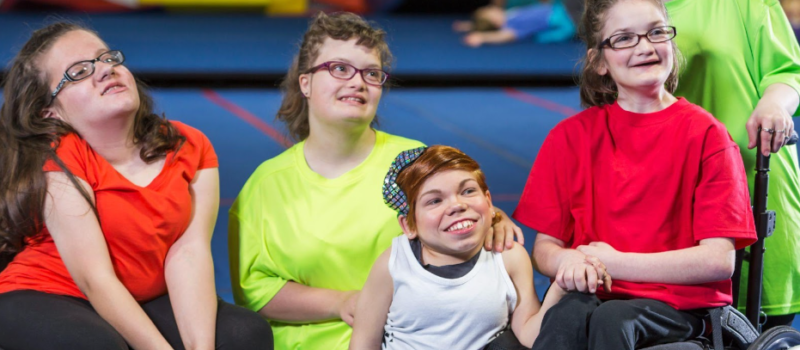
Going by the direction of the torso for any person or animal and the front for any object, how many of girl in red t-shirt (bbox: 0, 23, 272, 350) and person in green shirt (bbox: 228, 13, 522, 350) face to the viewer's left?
0

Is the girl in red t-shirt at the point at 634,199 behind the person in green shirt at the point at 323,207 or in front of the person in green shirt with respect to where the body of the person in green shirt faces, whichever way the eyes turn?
in front

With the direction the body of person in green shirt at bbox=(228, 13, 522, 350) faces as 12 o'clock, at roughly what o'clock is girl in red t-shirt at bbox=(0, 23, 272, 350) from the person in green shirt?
The girl in red t-shirt is roughly at 4 o'clock from the person in green shirt.

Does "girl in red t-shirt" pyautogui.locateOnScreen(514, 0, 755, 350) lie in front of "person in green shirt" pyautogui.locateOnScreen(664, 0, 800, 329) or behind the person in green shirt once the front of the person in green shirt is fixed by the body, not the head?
in front

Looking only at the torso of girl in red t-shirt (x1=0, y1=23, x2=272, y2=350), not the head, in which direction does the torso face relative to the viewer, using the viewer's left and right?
facing the viewer and to the right of the viewer

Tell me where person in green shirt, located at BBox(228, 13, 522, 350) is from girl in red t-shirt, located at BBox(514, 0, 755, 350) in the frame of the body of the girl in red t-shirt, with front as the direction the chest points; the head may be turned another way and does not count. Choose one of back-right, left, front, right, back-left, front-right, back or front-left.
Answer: front-right

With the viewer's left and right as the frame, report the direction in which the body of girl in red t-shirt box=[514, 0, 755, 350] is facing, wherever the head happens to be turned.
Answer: facing the viewer and to the left of the viewer

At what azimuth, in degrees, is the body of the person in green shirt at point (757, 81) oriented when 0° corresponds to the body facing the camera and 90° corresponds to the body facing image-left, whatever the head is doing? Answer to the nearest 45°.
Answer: approximately 45°

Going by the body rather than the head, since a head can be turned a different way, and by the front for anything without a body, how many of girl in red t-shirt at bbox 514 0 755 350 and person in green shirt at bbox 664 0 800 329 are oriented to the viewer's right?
0

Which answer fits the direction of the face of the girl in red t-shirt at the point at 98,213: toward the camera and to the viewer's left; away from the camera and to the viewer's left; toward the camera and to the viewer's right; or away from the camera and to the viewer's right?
toward the camera and to the viewer's right

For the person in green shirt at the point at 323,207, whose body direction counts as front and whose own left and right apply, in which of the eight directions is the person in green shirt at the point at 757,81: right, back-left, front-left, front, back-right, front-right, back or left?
front-left

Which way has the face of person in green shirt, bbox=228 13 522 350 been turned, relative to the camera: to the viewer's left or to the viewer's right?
to the viewer's right
